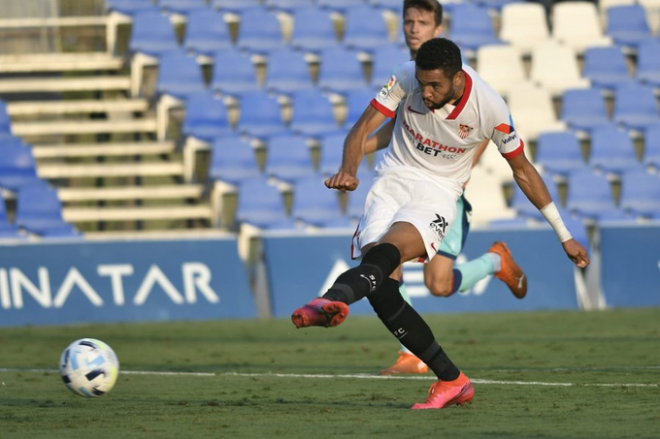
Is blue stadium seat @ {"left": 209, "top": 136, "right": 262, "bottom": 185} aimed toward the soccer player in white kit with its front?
yes

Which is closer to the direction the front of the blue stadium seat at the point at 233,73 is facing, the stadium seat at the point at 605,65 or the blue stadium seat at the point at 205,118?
the blue stadium seat

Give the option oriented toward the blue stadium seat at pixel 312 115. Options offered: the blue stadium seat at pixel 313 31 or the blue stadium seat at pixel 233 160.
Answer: the blue stadium seat at pixel 313 31

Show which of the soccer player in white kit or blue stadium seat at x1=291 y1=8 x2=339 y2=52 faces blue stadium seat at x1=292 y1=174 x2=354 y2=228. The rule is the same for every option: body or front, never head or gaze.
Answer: blue stadium seat at x1=291 y1=8 x2=339 y2=52

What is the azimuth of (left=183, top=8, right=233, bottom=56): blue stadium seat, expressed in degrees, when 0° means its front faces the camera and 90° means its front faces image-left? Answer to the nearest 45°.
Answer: approximately 0°

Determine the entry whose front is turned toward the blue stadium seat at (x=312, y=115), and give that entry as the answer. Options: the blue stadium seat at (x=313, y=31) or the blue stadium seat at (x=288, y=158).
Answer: the blue stadium seat at (x=313, y=31)

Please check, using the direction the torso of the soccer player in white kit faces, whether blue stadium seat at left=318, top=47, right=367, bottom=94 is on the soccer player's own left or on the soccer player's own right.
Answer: on the soccer player's own right

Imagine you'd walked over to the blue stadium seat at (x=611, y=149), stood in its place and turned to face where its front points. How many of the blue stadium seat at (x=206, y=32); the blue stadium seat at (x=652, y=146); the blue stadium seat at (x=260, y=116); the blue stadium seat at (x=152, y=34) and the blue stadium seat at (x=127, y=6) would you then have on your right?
4
